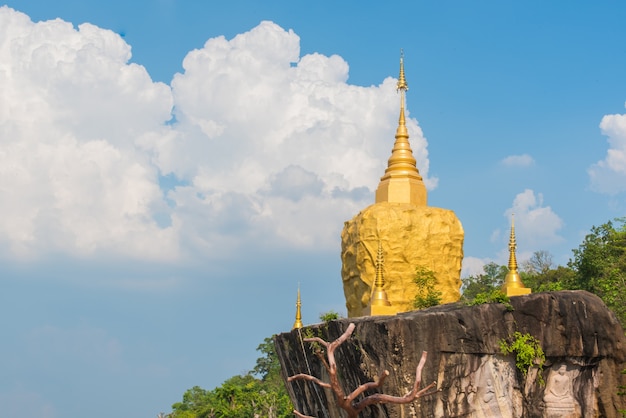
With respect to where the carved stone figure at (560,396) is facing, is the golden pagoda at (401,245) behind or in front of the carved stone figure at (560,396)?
behind

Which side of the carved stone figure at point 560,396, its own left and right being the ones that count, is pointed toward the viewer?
front

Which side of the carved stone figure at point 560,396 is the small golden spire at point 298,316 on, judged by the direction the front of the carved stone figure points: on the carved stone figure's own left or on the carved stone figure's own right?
on the carved stone figure's own right

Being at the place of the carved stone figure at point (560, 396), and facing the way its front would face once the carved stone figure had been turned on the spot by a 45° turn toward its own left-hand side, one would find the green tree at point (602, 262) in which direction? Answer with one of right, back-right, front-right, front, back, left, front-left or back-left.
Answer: back-left
